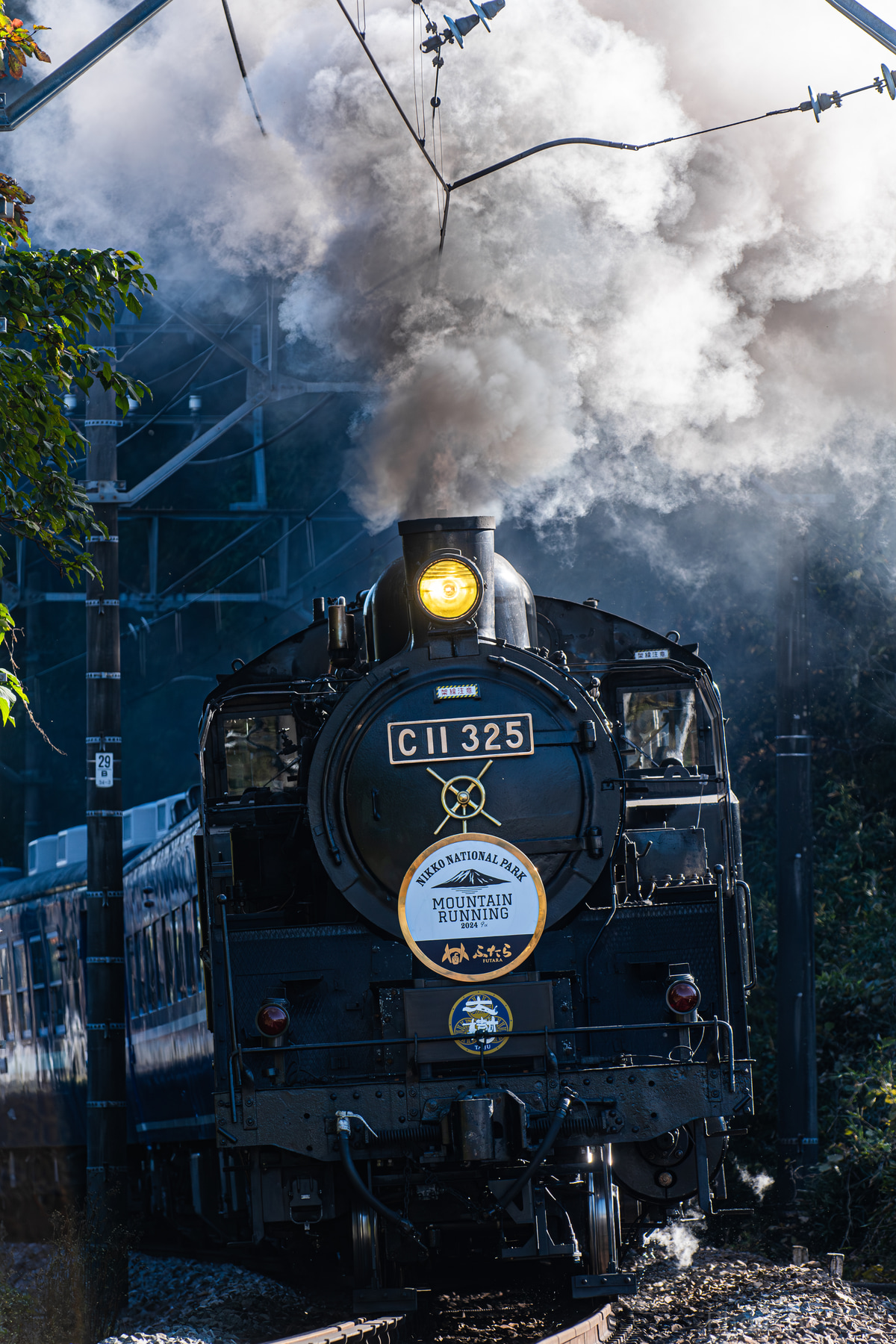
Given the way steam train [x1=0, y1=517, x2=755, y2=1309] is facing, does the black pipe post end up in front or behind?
behind

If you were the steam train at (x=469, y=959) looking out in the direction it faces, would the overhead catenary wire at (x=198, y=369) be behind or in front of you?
behind

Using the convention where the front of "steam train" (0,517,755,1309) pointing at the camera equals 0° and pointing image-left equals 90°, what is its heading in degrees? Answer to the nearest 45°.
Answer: approximately 0°

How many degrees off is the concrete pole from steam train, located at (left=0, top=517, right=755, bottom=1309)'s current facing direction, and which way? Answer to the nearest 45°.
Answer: approximately 135° to its right

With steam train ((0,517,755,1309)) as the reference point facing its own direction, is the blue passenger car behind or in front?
behind
